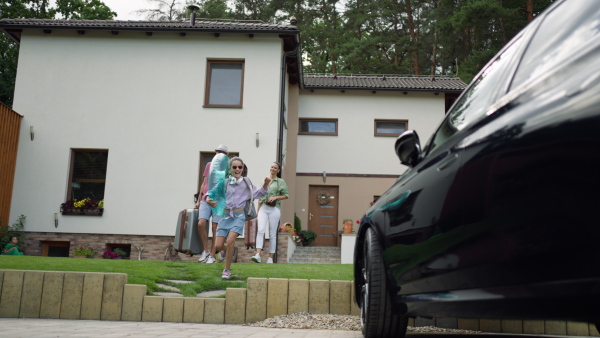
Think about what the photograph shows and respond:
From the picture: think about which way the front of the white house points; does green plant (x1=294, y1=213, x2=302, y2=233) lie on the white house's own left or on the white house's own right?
on the white house's own left

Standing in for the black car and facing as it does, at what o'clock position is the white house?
The white house is roughly at 12 o'clock from the black car.

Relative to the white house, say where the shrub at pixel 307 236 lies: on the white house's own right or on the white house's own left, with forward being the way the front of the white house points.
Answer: on the white house's own left

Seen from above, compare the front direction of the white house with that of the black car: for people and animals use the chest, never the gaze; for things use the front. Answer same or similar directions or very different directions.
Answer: very different directions

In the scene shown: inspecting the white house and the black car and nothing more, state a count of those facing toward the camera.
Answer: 1

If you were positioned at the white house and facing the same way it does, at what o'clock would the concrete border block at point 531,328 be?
The concrete border block is roughly at 11 o'clock from the white house.

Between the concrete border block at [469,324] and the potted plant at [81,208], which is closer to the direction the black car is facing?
the potted plant

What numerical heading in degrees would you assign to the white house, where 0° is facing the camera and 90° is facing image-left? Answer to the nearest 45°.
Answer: approximately 0°

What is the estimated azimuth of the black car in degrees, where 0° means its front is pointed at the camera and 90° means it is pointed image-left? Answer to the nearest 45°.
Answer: approximately 135°

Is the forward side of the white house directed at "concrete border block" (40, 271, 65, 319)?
yes
